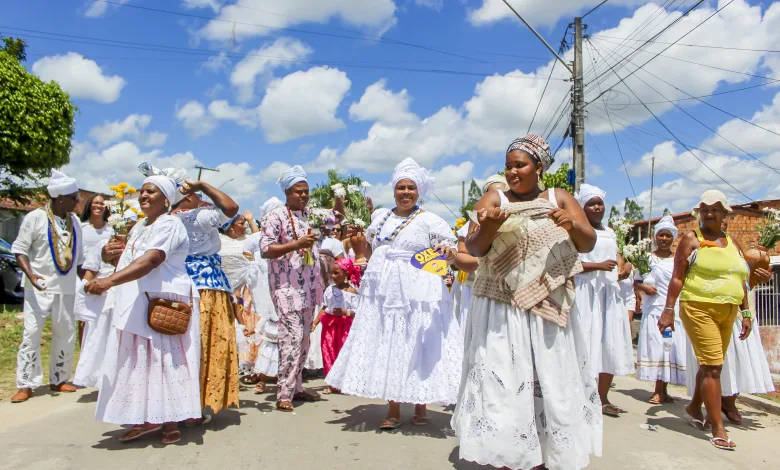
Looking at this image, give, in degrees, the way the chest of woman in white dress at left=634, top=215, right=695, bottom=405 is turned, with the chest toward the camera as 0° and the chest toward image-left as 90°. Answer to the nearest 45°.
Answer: approximately 0°

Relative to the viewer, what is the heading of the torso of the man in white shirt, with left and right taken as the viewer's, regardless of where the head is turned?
facing the viewer and to the right of the viewer

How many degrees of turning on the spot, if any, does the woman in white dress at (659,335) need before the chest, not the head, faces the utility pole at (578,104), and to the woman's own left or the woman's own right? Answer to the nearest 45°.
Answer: approximately 180°

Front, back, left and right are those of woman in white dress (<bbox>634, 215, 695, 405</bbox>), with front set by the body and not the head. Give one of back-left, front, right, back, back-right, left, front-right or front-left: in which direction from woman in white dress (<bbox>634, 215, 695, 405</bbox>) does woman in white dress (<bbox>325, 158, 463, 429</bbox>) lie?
front-right

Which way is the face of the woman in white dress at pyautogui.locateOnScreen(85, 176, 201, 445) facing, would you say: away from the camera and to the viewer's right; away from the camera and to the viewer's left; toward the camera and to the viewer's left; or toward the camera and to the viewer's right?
toward the camera and to the viewer's left

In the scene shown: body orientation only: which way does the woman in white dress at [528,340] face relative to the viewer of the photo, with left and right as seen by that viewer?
facing the viewer

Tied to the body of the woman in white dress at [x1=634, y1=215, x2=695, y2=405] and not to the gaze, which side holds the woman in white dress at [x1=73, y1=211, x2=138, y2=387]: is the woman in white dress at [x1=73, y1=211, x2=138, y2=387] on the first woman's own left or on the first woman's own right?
on the first woman's own right

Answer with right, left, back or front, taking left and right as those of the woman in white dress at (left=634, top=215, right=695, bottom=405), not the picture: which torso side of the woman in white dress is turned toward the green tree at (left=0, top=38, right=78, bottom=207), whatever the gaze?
right

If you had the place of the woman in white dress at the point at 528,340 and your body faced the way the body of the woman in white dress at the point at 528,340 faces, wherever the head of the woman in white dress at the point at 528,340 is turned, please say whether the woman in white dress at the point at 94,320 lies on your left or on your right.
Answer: on your right
